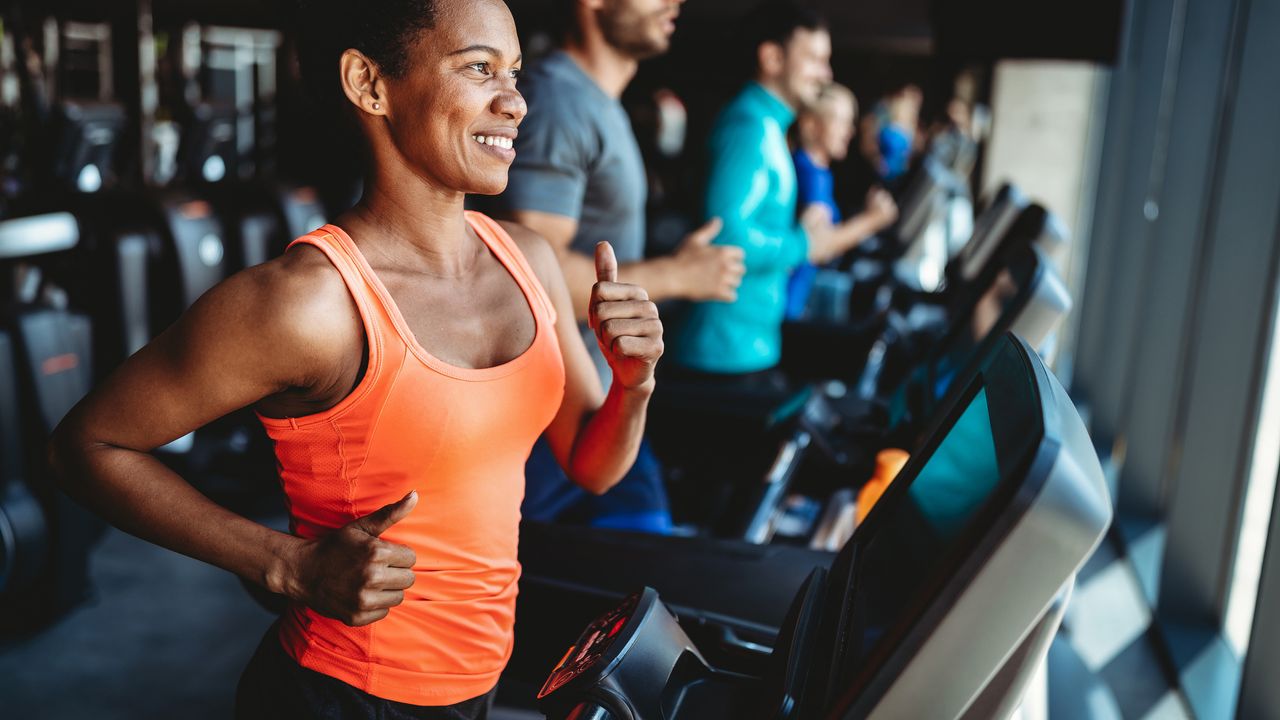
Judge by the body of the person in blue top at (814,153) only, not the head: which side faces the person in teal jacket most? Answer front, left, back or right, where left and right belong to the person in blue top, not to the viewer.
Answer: right

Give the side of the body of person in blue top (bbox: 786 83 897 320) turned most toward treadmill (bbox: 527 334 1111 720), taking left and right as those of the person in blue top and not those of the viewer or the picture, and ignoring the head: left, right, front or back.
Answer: right

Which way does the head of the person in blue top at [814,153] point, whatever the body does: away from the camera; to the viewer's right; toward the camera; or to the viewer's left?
to the viewer's right

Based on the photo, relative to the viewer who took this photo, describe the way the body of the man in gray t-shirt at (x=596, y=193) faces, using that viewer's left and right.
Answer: facing to the right of the viewer

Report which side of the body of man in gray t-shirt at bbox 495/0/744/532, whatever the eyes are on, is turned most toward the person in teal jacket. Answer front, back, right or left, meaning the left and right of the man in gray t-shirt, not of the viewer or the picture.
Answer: left

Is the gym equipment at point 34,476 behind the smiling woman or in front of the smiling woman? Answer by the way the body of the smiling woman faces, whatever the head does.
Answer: behind

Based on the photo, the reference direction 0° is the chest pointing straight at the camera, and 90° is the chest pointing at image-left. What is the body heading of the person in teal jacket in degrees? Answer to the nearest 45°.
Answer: approximately 270°

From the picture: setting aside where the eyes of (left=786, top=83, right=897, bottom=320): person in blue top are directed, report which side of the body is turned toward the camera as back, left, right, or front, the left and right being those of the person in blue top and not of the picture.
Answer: right

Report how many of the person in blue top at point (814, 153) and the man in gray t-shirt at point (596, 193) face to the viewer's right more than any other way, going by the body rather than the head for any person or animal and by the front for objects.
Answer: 2

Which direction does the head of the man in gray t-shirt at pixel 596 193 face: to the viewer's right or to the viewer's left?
to the viewer's right
